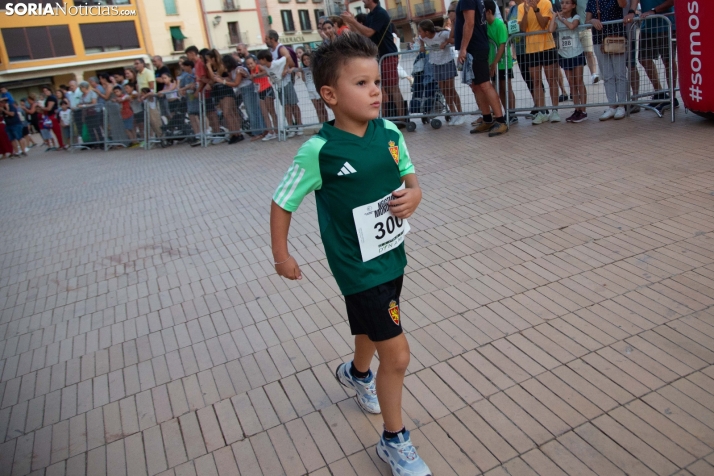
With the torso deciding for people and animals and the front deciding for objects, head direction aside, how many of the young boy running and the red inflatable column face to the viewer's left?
0

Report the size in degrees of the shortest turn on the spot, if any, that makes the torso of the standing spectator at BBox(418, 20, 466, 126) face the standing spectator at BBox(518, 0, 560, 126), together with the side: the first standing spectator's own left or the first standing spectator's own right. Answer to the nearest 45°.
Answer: approximately 90° to the first standing spectator's own left

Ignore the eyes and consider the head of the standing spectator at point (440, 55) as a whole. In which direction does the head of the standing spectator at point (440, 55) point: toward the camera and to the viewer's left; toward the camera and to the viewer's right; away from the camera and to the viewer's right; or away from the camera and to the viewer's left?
toward the camera and to the viewer's left

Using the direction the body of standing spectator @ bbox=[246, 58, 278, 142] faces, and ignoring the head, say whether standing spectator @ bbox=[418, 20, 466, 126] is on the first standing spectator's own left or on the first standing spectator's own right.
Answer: on the first standing spectator's own left

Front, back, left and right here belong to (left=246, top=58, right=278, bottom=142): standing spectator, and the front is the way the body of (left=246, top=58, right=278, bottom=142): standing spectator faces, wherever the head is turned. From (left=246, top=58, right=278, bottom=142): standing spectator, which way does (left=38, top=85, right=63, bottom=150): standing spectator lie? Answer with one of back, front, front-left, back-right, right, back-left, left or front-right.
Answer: right

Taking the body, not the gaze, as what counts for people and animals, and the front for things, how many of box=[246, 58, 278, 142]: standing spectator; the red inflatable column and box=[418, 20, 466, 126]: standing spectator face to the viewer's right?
0

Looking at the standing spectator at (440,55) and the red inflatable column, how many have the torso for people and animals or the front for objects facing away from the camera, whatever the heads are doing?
0

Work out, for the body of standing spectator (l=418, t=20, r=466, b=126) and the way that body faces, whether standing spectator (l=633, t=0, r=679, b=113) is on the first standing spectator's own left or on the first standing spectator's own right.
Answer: on the first standing spectator's own left

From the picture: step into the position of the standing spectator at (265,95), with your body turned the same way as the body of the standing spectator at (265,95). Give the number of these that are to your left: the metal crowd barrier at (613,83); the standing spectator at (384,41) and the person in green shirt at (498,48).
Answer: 3

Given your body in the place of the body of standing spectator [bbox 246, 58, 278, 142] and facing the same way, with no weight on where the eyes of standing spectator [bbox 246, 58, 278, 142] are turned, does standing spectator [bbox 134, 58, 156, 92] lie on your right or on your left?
on your right

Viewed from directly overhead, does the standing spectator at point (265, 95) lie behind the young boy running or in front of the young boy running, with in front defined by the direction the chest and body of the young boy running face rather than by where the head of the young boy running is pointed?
behind

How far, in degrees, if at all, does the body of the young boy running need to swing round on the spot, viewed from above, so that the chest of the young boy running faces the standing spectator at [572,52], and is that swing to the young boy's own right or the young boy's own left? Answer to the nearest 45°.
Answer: approximately 90° to the young boy's own left

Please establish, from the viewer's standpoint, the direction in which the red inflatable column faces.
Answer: facing the viewer
